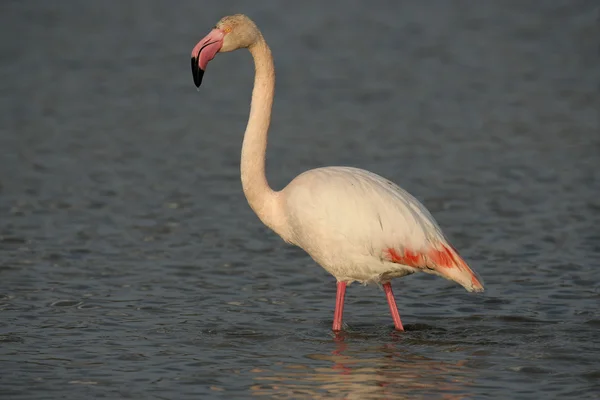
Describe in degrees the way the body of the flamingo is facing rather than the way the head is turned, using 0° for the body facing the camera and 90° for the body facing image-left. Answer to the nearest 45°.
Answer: approximately 90°
